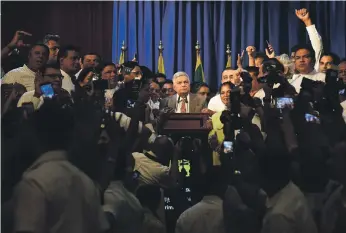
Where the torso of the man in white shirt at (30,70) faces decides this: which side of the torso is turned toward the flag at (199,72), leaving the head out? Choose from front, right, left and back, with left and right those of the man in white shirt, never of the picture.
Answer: left

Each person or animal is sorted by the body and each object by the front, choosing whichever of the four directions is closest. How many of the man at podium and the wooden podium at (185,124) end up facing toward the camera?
2

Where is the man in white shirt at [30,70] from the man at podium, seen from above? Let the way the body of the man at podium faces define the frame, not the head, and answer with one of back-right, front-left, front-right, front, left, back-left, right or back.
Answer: front-right

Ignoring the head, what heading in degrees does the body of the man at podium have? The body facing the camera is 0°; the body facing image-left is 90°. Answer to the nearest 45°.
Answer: approximately 0°

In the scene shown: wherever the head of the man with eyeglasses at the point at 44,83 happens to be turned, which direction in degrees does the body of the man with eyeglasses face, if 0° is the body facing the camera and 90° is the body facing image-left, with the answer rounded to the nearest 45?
approximately 315°

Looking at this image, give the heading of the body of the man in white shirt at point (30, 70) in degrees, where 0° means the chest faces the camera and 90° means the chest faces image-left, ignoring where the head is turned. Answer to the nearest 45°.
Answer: approximately 315°
